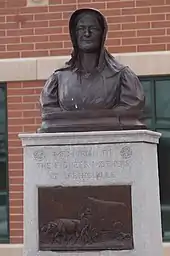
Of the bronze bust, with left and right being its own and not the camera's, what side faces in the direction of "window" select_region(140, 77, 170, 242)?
back

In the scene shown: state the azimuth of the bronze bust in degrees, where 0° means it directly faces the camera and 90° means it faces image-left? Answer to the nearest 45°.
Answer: approximately 0°

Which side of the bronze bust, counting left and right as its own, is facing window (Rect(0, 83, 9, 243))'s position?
back

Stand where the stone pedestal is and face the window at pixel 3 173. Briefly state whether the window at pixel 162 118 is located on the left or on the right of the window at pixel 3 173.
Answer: right
